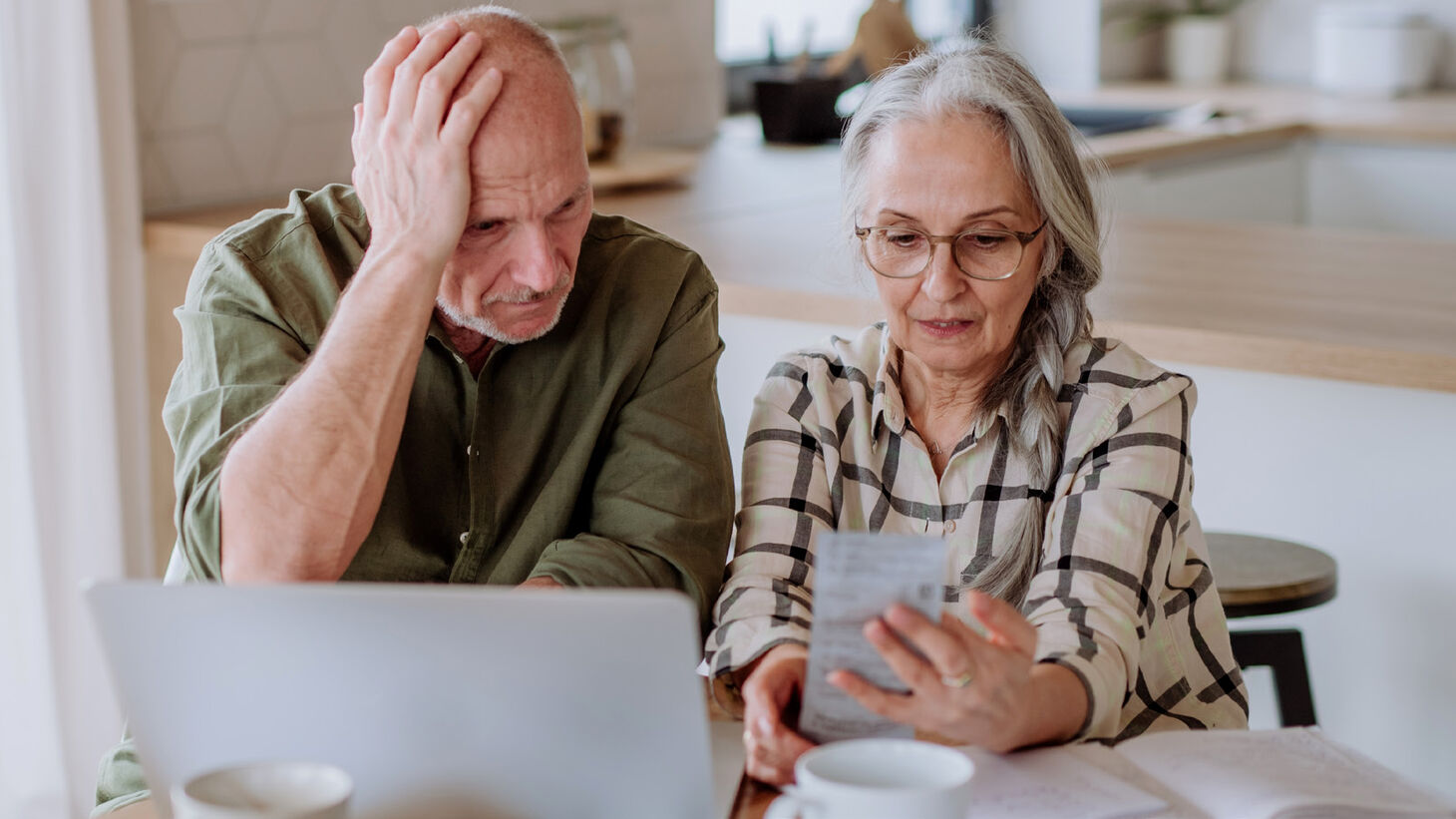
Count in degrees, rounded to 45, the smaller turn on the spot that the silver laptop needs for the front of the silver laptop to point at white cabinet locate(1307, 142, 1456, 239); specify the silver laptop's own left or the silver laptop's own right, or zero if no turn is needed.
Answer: approximately 45° to the silver laptop's own right

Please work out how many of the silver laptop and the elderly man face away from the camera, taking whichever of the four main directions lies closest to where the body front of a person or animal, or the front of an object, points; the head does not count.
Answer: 1

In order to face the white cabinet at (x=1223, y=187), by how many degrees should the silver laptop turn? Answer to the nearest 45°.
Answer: approximately 45° to its right

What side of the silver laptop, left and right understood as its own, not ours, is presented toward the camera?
back

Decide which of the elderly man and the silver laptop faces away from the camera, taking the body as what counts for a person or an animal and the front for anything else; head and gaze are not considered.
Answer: the silver laptop

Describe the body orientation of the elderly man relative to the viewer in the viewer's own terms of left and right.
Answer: facing the viewer

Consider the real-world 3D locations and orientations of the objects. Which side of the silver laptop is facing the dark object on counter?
front

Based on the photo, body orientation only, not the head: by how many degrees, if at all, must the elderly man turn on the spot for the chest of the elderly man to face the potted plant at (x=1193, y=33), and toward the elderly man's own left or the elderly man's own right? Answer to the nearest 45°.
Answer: approximately 135° to the elderly man's own left

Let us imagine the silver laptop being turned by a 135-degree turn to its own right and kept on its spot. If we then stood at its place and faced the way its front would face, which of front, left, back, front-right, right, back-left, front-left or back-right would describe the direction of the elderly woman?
left

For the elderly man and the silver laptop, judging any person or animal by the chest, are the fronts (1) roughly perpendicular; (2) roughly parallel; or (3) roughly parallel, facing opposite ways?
roughly parallel, facing opposite ways

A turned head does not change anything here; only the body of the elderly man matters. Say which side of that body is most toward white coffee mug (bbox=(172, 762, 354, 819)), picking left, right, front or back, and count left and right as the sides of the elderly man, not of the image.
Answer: front

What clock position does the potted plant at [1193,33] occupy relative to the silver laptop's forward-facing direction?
The potted plant is roughly at 1 o'clock from the silver laptop.

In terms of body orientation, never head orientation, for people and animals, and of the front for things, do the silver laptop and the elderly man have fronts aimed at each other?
yes
